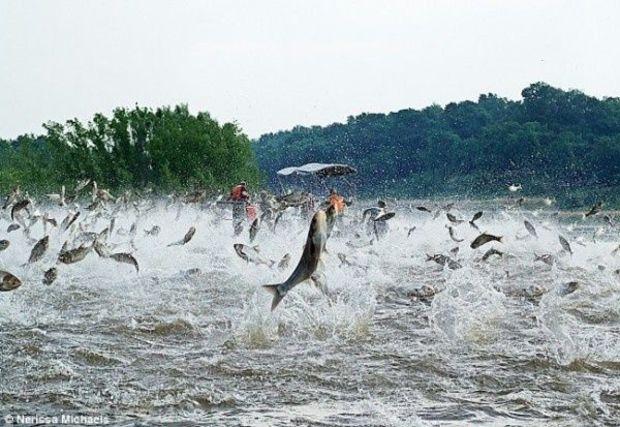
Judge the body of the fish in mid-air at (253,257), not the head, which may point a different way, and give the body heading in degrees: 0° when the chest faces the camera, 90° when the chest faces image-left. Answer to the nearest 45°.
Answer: approximately 90°

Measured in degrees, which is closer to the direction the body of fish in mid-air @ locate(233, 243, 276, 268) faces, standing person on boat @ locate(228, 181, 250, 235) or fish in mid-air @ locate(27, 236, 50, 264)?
the fish in mid-air

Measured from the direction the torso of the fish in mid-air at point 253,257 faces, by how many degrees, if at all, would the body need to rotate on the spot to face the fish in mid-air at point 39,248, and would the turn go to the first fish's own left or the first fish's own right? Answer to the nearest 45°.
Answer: approximately 45° to the first fish's own left

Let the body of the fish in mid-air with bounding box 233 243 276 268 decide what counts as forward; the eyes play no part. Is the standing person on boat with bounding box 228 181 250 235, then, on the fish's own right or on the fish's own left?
on the fish's own right

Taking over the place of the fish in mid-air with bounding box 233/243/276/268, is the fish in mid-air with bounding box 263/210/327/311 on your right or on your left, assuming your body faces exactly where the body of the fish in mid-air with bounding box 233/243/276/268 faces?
on your left

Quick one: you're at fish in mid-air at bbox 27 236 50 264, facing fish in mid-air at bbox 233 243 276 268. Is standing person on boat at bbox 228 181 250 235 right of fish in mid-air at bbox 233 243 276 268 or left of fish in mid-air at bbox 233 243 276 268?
left

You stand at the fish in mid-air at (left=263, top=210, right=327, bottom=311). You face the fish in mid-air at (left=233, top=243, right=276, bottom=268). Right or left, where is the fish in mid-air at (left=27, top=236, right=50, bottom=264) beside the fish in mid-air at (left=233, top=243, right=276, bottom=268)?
left
